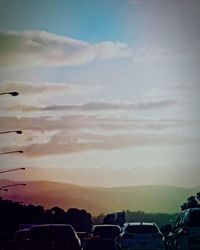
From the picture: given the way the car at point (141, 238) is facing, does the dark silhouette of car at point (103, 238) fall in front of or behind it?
in front

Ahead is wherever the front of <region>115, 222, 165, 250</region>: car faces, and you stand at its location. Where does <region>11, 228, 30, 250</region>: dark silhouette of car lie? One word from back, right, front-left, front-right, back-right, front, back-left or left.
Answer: left

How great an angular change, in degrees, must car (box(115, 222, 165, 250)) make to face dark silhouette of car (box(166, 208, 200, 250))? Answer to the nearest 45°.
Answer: approximately 135° to its right

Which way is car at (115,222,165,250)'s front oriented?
away from the camera

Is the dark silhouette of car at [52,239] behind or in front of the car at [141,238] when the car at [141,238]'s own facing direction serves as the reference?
behind
